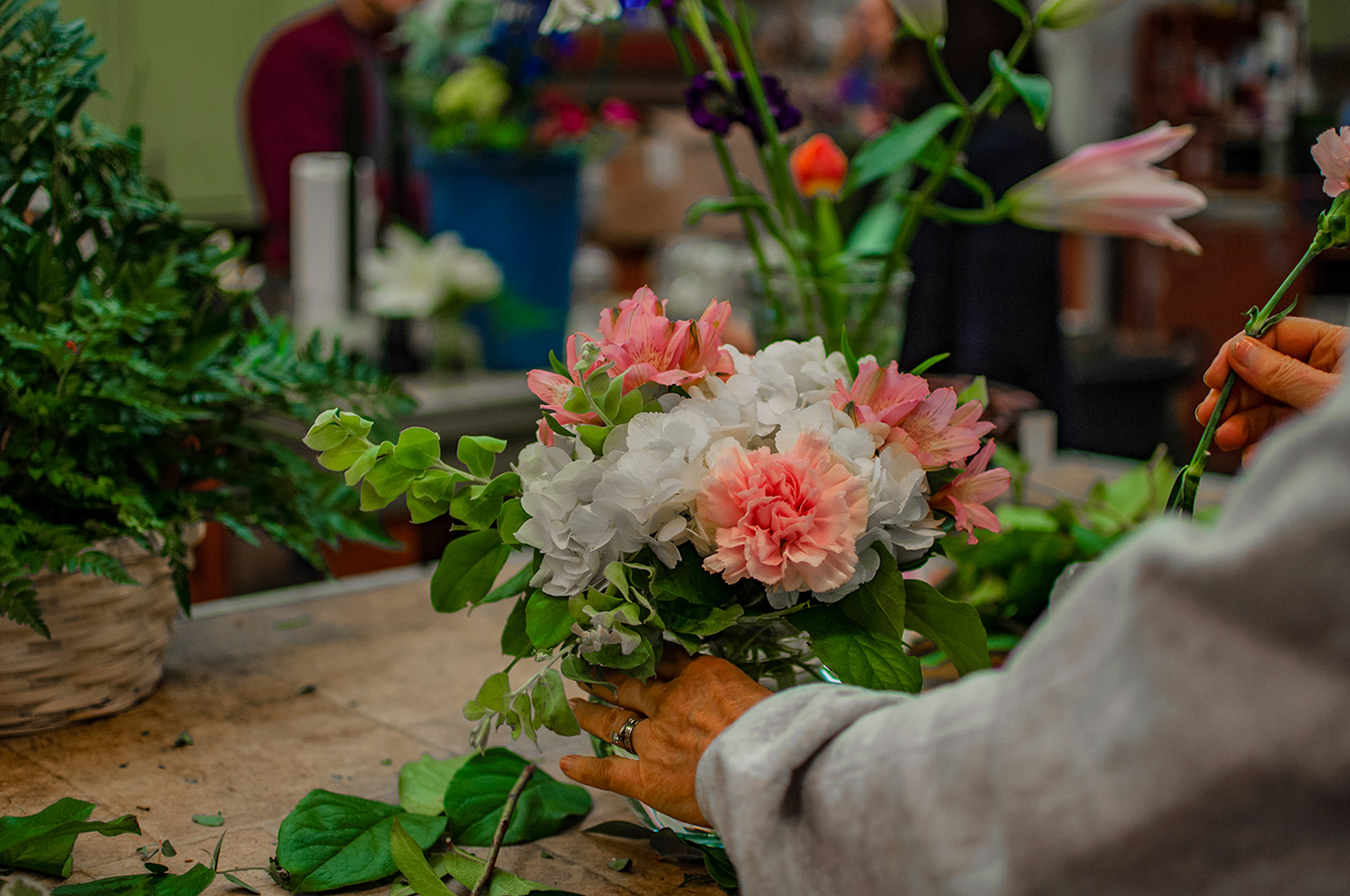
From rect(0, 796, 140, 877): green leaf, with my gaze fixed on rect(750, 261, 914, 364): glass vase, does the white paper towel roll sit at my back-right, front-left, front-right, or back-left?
front-left
